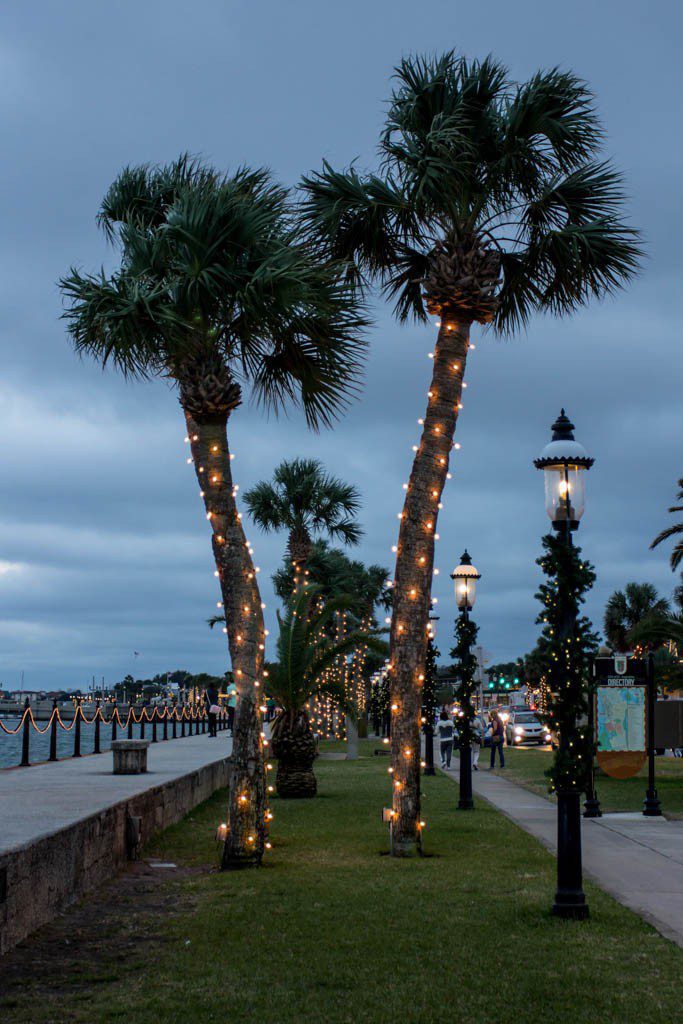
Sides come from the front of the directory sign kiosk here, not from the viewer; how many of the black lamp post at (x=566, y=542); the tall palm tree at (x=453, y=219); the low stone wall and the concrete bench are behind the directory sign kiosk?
0

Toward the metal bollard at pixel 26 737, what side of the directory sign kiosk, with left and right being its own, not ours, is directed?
right

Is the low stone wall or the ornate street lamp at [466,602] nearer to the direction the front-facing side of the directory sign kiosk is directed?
the low stone wall

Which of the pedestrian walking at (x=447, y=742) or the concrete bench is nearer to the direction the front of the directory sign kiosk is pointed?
the concrete bench

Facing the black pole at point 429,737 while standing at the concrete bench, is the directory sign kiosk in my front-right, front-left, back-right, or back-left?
front-right

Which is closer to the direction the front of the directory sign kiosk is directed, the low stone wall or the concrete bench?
the low stone wall

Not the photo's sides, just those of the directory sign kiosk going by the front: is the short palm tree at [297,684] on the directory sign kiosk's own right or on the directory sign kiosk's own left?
on the directory sign kiosk's own right

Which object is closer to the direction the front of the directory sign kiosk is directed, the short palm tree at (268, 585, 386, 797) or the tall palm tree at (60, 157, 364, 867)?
the tall palm tree

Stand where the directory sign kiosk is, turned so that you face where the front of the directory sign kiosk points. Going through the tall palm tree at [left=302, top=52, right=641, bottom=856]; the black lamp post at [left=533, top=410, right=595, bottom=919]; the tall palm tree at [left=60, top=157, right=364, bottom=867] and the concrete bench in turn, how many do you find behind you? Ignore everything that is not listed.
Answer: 0

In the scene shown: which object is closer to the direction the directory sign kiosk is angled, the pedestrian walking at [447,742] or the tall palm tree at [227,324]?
the tall palm tree

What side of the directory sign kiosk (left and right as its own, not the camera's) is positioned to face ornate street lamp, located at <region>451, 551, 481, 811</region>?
right

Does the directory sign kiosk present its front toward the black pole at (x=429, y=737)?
no

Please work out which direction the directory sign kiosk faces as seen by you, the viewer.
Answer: facing the viewer

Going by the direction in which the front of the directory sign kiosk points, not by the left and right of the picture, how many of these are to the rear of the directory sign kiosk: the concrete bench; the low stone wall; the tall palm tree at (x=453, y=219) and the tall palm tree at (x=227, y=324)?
0

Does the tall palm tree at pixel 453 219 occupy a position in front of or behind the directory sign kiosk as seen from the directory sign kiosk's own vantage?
in front

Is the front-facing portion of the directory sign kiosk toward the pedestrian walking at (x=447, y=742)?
no

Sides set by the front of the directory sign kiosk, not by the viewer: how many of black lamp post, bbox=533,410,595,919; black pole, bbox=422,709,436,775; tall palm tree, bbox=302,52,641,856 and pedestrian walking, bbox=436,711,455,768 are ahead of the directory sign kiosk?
2

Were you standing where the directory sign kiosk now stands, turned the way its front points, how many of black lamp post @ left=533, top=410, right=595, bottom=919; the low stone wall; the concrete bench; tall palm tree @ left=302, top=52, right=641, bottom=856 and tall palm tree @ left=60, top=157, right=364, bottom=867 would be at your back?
0

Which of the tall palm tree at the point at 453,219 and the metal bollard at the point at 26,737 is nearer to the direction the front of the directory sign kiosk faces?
the tall palm tree
